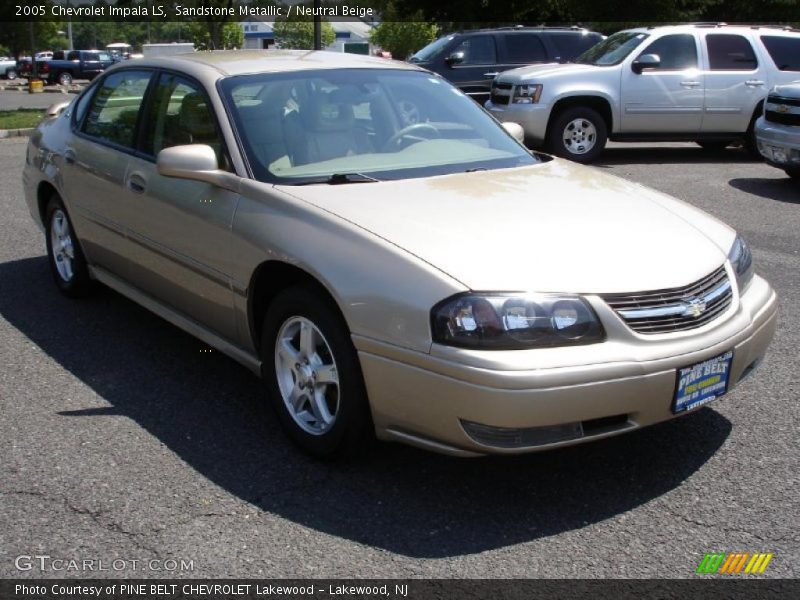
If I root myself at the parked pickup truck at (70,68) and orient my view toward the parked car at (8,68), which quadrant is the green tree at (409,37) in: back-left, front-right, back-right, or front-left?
back-right

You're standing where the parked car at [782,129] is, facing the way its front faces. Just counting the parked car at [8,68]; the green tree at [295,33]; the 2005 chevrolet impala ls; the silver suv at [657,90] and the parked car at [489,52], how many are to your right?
4

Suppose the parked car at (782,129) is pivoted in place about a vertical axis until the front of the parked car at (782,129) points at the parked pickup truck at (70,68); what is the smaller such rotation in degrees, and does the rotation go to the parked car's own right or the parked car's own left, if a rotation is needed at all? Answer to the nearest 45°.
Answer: approximately 90° to the parked car's own right

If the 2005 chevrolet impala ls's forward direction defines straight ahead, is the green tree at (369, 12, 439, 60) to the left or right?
on its left

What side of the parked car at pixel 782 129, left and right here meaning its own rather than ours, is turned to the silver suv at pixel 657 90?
right

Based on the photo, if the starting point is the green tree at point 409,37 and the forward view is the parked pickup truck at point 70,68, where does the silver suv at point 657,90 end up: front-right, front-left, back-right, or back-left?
back-left

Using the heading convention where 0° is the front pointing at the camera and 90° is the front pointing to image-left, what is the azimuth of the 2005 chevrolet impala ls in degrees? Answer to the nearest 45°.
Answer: approximately 315°

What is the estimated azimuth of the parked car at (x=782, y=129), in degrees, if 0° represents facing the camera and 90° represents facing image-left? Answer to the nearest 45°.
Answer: approximately 45°

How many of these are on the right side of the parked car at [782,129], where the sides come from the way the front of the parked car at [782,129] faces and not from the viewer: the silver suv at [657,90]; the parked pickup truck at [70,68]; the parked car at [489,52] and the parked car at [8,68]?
4

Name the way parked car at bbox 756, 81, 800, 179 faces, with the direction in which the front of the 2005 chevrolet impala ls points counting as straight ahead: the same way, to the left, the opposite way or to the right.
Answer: to the right

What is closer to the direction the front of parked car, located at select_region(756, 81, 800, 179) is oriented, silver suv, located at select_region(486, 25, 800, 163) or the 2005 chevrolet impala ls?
the 2005 chevrolet impala ls

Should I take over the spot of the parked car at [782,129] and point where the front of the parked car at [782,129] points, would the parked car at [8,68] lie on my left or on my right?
on my right

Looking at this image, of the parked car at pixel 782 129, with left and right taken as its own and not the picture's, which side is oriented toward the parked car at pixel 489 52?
right

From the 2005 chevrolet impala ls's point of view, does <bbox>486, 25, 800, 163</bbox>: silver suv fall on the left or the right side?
on its left
